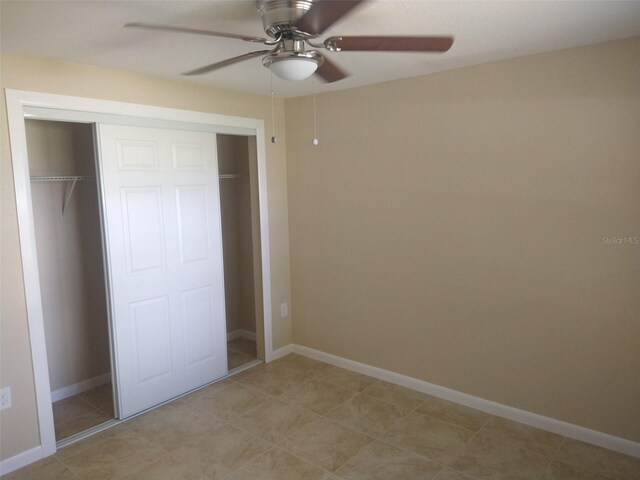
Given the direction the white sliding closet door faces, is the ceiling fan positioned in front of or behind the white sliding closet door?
in front

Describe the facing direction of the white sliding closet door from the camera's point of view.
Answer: facing the viewer and to the right of the viewer
